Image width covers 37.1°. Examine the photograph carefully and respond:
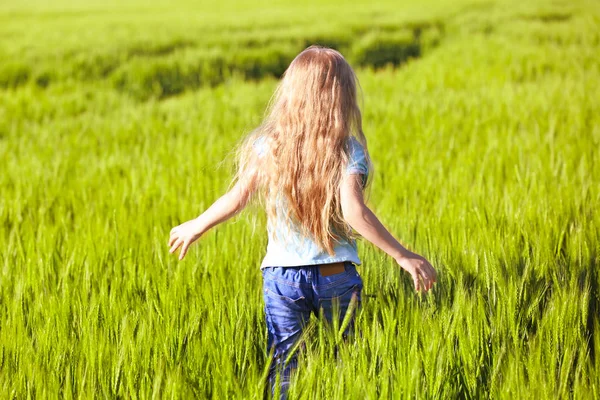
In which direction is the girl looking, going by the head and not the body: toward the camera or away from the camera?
away from the camera

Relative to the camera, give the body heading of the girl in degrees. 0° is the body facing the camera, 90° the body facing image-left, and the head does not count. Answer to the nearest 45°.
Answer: approximately 180°
